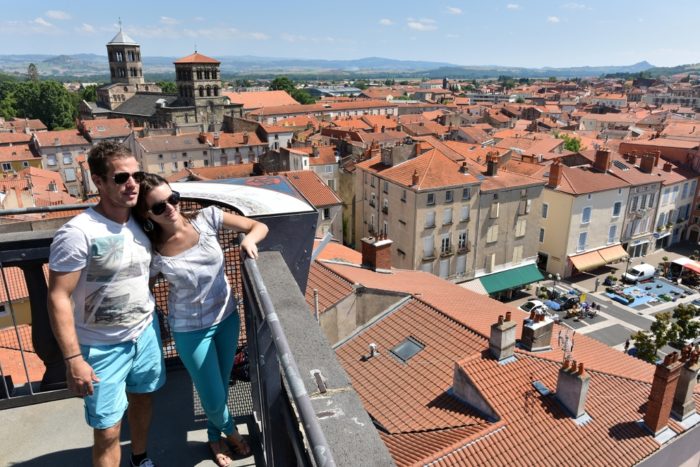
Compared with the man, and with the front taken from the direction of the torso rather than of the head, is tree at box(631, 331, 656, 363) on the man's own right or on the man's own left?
on the man's own left

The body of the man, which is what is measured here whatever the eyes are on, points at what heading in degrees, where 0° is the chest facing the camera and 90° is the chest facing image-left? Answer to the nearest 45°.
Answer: approximately 315°

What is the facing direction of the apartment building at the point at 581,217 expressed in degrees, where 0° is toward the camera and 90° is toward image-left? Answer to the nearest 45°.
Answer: approximately 315°

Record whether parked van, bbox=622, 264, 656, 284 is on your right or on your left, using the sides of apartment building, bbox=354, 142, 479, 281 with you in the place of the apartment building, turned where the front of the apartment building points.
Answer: on your left

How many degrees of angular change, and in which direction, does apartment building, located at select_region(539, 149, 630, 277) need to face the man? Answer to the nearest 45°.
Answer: approximately 45° to its right

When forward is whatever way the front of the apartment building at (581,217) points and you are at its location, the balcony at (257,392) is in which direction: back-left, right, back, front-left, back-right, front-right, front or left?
front-right

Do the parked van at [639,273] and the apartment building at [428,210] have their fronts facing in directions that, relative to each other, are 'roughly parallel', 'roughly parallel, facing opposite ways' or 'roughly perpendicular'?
roughly perpendicular

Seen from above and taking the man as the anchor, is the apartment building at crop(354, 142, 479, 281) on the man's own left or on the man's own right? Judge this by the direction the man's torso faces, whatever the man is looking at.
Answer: on the man's own left

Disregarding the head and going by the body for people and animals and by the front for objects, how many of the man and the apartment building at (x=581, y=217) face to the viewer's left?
0
